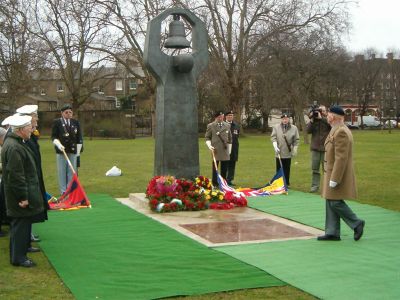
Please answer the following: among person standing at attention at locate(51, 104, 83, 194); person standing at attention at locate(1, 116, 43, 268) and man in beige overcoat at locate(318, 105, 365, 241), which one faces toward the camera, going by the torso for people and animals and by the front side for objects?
person standing at attention at locate(51, 104, 83, 194)

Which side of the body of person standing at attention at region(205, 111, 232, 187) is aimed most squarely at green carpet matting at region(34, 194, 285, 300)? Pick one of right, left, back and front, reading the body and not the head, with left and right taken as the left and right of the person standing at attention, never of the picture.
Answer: front

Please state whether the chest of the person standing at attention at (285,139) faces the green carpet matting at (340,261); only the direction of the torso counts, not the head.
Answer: yes

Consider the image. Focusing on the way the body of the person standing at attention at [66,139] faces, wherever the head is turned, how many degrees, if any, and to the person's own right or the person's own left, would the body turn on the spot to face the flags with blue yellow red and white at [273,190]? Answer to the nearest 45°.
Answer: approximately 90° to the person's own left

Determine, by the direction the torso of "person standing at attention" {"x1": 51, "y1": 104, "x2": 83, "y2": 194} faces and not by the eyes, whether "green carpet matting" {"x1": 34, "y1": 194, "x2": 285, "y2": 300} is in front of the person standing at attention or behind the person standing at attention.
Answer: in front

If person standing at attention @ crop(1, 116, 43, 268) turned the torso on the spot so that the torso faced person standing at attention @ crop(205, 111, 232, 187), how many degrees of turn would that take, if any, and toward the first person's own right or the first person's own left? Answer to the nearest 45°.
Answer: approximately 45° to the first person's own left

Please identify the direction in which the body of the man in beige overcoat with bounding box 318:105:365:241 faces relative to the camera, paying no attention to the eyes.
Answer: to the viewer's left

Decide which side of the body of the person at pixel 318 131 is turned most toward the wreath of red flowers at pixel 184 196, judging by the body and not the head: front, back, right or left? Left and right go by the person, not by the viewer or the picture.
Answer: front

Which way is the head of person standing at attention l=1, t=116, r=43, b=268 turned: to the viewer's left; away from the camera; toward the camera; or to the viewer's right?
to the viewer's right
